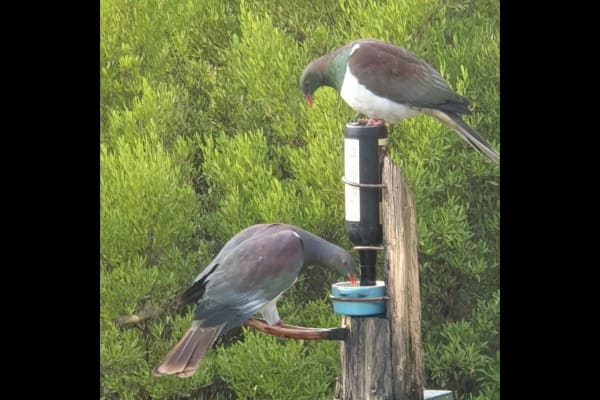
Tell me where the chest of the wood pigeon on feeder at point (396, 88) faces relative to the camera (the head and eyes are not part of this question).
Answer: to the viewer's left
